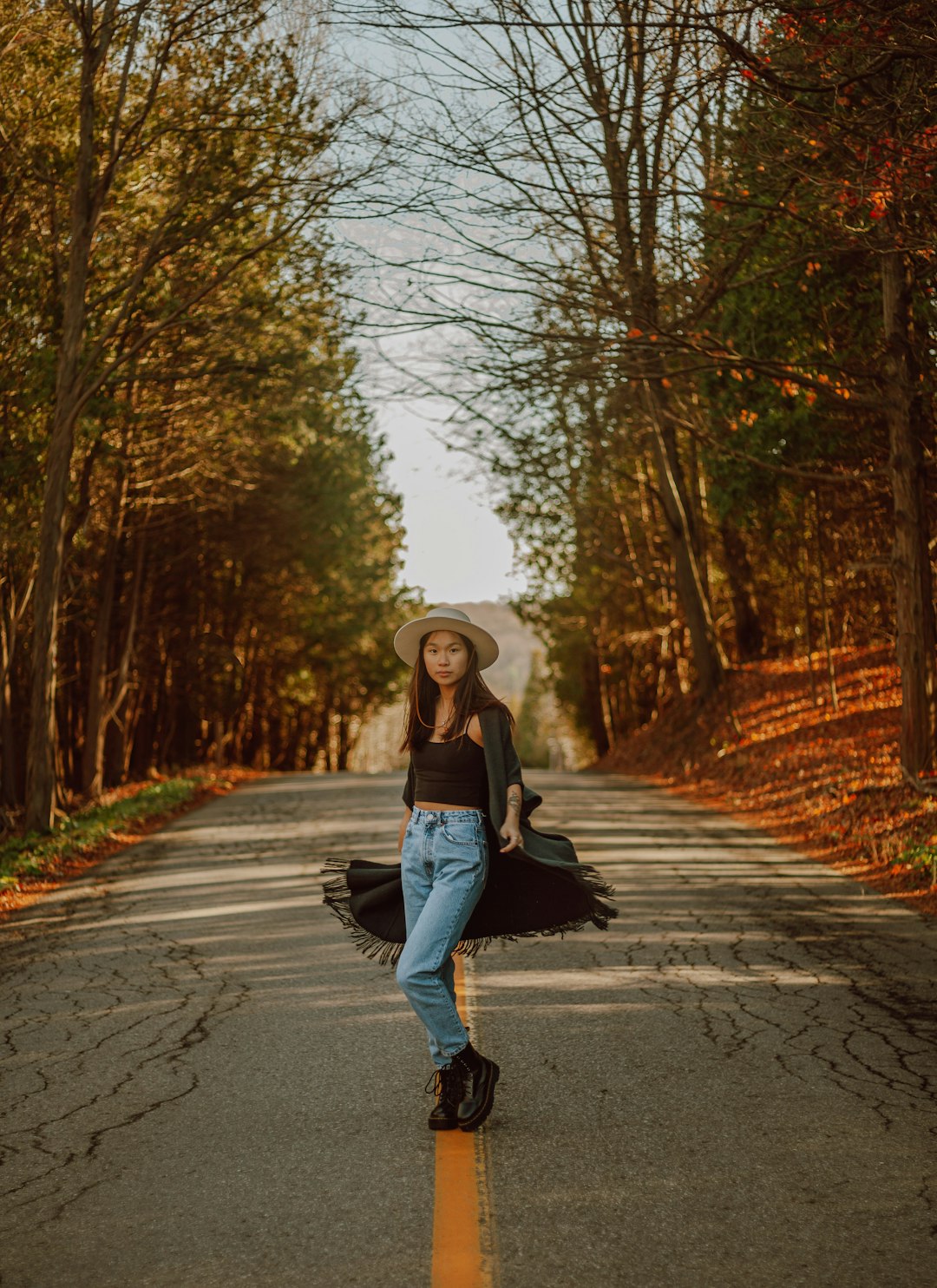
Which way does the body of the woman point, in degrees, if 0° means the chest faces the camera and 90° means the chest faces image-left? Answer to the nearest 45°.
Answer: approximately 45°
